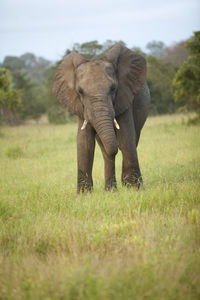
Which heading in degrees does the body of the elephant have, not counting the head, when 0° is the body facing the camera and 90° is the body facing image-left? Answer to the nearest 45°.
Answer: approximately 0°

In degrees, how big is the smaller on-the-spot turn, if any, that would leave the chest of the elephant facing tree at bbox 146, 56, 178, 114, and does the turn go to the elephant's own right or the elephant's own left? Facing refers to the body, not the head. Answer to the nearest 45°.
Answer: approximately 180°

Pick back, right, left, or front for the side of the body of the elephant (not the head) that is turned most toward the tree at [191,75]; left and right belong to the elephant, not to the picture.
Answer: back
